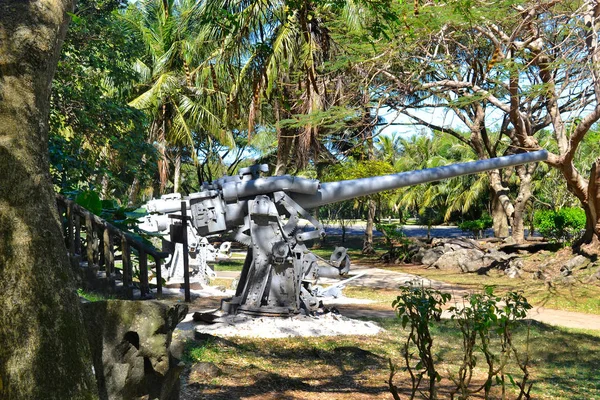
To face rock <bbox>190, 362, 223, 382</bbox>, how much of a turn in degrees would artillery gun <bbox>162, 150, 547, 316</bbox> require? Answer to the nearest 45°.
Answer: approximately 90° to its right

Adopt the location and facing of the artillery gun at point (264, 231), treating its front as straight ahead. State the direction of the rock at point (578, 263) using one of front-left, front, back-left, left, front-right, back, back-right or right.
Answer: front-left

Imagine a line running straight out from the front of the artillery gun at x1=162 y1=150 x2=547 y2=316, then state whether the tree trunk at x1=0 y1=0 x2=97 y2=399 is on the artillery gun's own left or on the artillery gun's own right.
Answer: on the artillery gun's own right

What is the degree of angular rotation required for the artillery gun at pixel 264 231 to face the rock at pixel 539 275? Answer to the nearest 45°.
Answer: approximately 45° to its left

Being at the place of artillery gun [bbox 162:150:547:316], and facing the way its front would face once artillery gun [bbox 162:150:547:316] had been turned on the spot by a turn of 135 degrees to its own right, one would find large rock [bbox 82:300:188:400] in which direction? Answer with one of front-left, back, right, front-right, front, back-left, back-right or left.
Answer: front-left

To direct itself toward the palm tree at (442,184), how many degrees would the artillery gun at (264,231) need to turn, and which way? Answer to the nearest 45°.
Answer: approximately 90° to its left

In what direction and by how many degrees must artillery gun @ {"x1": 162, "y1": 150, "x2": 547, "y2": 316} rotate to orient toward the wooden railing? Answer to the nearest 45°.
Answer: approximately 135° to its right

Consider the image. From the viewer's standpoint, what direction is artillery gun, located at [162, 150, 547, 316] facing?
to the viewer's right

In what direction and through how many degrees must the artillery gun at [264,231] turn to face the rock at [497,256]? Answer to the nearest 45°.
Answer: approximately 45° to its left
